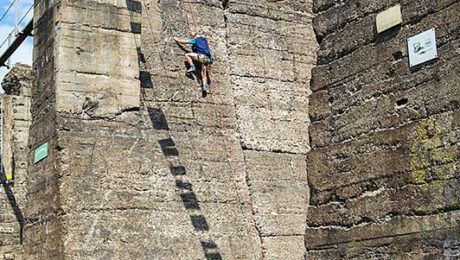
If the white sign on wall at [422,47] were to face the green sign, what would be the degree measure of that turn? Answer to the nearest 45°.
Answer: approximately 90° to its right

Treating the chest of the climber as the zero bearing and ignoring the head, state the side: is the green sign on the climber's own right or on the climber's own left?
on the climber's own left

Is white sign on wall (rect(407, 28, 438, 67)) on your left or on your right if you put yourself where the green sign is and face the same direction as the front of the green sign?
on your left

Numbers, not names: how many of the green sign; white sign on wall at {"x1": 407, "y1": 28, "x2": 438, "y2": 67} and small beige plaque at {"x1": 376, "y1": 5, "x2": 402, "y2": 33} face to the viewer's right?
0

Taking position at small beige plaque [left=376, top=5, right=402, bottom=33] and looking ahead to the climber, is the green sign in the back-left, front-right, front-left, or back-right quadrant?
front-left

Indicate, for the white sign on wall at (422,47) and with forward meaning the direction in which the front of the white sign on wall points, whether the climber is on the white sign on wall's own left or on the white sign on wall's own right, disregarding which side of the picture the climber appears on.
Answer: on the white sign on wall's own right

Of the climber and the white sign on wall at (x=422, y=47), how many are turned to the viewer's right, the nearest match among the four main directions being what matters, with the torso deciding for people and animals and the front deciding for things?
0

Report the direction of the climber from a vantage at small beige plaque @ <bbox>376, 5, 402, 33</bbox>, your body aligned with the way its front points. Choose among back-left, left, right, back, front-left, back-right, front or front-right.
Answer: right

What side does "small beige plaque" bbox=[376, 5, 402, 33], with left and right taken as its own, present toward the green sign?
right

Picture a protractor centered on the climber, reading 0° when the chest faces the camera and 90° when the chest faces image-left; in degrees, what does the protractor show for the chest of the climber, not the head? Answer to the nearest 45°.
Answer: approximately 135°

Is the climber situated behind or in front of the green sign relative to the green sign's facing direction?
behind

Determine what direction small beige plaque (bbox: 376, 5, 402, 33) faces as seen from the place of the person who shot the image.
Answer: facing the viewer and to the left of the viewer
